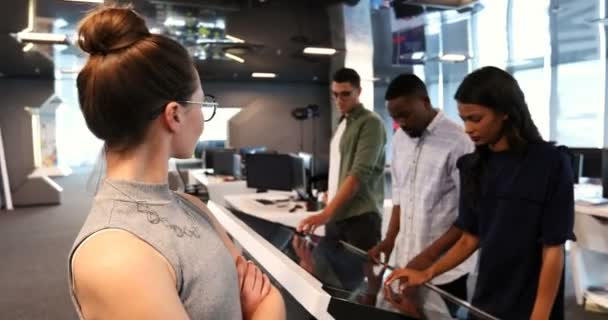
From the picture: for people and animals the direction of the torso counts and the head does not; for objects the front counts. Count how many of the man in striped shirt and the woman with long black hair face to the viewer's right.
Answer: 0

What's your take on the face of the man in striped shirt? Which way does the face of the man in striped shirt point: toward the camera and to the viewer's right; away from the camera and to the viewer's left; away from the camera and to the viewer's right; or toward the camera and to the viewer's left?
toward the camera and to the viewer's left

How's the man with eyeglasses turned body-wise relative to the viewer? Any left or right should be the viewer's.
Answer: facing the viewer and to the left of the viewer

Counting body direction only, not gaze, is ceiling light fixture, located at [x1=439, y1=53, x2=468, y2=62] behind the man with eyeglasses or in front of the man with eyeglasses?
behind

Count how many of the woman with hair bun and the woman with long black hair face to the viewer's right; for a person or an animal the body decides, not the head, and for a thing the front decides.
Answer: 1

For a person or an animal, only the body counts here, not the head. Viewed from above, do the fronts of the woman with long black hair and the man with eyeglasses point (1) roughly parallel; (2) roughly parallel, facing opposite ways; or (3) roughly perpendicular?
roughly parallel

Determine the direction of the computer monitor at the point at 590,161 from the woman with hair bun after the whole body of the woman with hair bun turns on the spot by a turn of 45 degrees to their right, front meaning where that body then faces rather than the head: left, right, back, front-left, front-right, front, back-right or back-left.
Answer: left

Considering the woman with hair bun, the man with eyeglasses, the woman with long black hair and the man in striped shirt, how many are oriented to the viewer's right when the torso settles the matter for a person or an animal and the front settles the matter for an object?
1

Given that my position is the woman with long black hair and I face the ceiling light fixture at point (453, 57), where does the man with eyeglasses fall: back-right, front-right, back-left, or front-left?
front-left

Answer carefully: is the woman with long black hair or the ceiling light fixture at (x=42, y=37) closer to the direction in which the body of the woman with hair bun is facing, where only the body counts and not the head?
the woman with long black hair

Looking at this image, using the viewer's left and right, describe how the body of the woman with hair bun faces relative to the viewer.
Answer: facing to the right of the viewer

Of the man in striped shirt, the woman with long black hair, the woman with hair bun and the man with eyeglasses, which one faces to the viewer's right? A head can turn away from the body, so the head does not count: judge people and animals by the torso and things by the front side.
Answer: the woman with hair bun

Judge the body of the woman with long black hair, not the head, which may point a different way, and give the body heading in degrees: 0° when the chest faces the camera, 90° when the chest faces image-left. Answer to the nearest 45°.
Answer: approximately 45°

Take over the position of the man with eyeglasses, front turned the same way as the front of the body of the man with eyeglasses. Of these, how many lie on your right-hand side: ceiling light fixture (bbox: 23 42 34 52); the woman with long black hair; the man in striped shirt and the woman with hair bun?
1

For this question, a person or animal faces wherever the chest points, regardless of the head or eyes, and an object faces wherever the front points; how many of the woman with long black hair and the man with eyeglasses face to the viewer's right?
0

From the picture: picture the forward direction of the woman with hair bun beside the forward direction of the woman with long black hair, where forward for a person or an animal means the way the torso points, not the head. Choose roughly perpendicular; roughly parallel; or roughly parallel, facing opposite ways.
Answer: roughly parallel, facing opposite ways

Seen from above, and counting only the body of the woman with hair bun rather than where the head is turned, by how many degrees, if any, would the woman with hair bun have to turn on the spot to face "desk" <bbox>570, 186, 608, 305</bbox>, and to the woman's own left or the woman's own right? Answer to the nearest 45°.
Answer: approximately 45° to the woman's own left

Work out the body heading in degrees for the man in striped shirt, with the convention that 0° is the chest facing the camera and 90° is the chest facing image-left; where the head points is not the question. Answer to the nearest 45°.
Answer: approximately 45°
